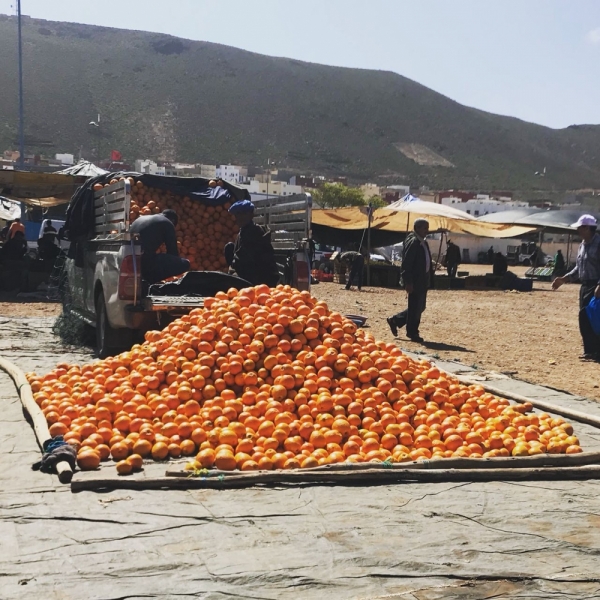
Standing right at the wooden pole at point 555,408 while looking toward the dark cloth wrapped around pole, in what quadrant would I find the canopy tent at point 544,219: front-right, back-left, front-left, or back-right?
back-right

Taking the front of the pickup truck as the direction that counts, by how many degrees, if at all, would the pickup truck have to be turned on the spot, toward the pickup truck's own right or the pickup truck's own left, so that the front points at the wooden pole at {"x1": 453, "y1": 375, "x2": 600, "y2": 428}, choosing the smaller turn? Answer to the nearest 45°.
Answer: approximately 180°

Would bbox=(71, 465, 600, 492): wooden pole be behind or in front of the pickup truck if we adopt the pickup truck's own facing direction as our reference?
behind

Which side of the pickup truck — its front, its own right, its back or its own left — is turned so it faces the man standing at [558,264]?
right

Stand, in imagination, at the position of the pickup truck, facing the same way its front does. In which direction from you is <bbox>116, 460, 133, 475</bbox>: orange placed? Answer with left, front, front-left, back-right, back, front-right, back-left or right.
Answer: back-left

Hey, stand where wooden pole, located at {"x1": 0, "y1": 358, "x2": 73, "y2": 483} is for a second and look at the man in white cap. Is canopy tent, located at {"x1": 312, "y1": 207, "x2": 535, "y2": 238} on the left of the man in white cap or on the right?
left

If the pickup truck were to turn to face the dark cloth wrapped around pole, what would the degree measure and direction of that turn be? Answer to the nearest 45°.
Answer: approximately 135° to its left

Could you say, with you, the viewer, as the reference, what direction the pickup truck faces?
facing away from the viewer and to the left of the viewer
